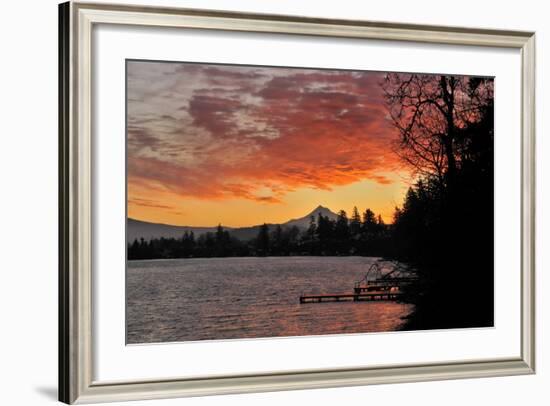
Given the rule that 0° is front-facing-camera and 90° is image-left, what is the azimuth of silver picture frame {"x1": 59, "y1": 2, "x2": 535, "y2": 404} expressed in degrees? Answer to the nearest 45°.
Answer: approximately 315°
